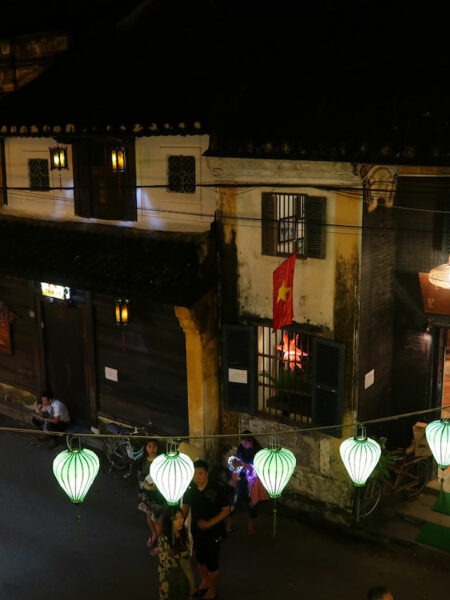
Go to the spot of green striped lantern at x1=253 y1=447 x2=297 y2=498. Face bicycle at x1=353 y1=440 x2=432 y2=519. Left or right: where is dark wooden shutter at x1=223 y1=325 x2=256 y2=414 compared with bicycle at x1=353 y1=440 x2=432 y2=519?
left

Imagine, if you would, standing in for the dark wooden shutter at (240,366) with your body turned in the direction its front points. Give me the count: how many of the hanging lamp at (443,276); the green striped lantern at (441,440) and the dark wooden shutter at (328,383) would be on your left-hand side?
3

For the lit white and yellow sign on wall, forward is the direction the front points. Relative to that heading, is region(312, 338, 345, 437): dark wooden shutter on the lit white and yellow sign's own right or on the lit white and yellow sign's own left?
on the lit white and yellow sign's own left

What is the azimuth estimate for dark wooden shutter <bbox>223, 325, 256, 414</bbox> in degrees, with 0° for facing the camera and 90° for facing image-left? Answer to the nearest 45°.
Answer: approximately 45°

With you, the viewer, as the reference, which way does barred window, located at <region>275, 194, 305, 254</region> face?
facing the viewer and to the left of the viewer

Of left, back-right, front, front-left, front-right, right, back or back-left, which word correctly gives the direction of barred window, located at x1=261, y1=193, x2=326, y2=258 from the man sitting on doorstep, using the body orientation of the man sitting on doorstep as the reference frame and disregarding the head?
left

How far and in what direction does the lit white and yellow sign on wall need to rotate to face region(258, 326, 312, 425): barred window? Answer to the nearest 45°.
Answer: approximately 90° to its left

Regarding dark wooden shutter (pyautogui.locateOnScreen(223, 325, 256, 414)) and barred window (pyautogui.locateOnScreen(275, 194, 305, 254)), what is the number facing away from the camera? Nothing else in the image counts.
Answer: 0

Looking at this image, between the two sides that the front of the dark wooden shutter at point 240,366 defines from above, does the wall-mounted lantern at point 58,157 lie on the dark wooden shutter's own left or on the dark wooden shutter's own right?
on the dark wooden shutter's own right

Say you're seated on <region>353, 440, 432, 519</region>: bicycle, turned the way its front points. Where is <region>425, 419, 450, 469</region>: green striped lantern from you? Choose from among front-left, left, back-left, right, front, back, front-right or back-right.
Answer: front-left

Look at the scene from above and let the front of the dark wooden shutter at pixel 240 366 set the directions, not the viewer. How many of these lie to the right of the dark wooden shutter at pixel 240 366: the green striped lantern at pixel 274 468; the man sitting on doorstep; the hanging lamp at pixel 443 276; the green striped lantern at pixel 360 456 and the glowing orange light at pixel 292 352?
1
